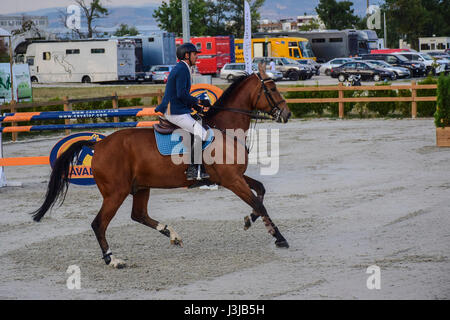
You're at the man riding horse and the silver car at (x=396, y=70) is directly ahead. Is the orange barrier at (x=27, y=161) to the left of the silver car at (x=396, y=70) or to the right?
left

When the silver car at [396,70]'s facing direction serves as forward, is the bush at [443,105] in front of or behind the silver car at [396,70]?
in front

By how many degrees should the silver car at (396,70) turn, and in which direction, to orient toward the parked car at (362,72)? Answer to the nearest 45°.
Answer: approximately 90° to its right

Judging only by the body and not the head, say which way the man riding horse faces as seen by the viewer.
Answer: to the viewer's right

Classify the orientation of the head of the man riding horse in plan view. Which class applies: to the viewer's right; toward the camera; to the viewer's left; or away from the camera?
to the viewer's right

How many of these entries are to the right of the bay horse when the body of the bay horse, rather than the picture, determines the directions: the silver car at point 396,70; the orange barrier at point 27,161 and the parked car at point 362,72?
0

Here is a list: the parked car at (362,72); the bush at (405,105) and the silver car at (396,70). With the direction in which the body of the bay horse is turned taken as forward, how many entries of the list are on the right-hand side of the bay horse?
0

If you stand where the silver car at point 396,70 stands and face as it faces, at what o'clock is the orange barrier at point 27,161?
The orange barrier is roughly at 2 o'clock from the silver car.

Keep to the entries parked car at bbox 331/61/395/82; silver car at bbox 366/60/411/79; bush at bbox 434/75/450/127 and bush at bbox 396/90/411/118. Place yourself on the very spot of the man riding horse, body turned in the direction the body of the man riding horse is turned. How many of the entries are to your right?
0

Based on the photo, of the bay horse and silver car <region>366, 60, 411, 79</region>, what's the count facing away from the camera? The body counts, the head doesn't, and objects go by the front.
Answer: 0

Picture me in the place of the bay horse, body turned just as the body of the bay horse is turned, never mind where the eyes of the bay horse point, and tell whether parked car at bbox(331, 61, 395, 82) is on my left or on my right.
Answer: on my left

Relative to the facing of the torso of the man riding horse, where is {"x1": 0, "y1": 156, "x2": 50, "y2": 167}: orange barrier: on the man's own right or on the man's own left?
on the man's own left

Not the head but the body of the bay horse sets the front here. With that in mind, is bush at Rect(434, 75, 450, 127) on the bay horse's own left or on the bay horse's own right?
on the bay horse's own left

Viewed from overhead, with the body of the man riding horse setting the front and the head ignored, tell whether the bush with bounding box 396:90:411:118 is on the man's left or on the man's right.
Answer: on the man's left

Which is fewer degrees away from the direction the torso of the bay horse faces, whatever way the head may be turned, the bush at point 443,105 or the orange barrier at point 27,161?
the bush

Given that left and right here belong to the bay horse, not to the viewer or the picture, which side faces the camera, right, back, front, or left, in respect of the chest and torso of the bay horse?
right

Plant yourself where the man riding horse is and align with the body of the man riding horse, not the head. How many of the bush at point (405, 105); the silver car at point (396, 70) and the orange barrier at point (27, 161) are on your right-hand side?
0

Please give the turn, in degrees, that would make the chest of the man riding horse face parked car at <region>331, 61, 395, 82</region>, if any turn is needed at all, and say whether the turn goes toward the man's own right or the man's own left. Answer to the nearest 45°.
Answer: approximately 90° to the man's own left
